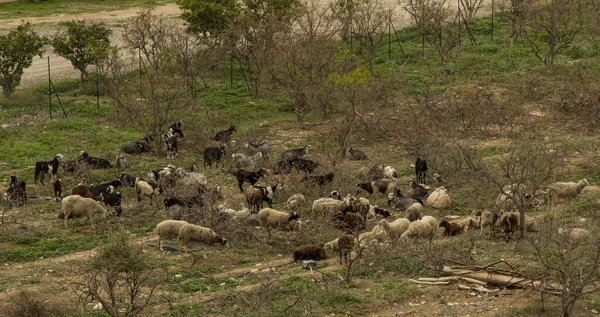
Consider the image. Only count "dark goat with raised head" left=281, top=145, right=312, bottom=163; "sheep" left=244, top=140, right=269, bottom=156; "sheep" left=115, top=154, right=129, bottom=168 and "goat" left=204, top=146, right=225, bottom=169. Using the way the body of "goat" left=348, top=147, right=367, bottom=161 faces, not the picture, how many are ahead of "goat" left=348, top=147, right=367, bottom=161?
4

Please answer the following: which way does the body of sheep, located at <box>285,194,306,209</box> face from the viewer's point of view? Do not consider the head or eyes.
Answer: to the viewer's left

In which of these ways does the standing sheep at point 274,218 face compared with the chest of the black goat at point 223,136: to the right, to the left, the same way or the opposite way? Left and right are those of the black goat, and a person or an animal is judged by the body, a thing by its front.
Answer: the same way

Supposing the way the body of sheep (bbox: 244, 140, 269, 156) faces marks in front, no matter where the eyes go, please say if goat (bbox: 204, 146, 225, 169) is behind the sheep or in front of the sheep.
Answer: in front

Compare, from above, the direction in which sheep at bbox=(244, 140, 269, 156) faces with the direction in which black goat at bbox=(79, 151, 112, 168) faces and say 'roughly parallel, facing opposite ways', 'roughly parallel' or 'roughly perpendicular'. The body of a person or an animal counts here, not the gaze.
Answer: roughly parallel

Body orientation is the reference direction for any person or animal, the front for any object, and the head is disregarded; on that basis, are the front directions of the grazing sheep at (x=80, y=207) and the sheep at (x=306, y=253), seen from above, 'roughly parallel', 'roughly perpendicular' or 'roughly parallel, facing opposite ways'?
roughly parallel, facing opposite ways
